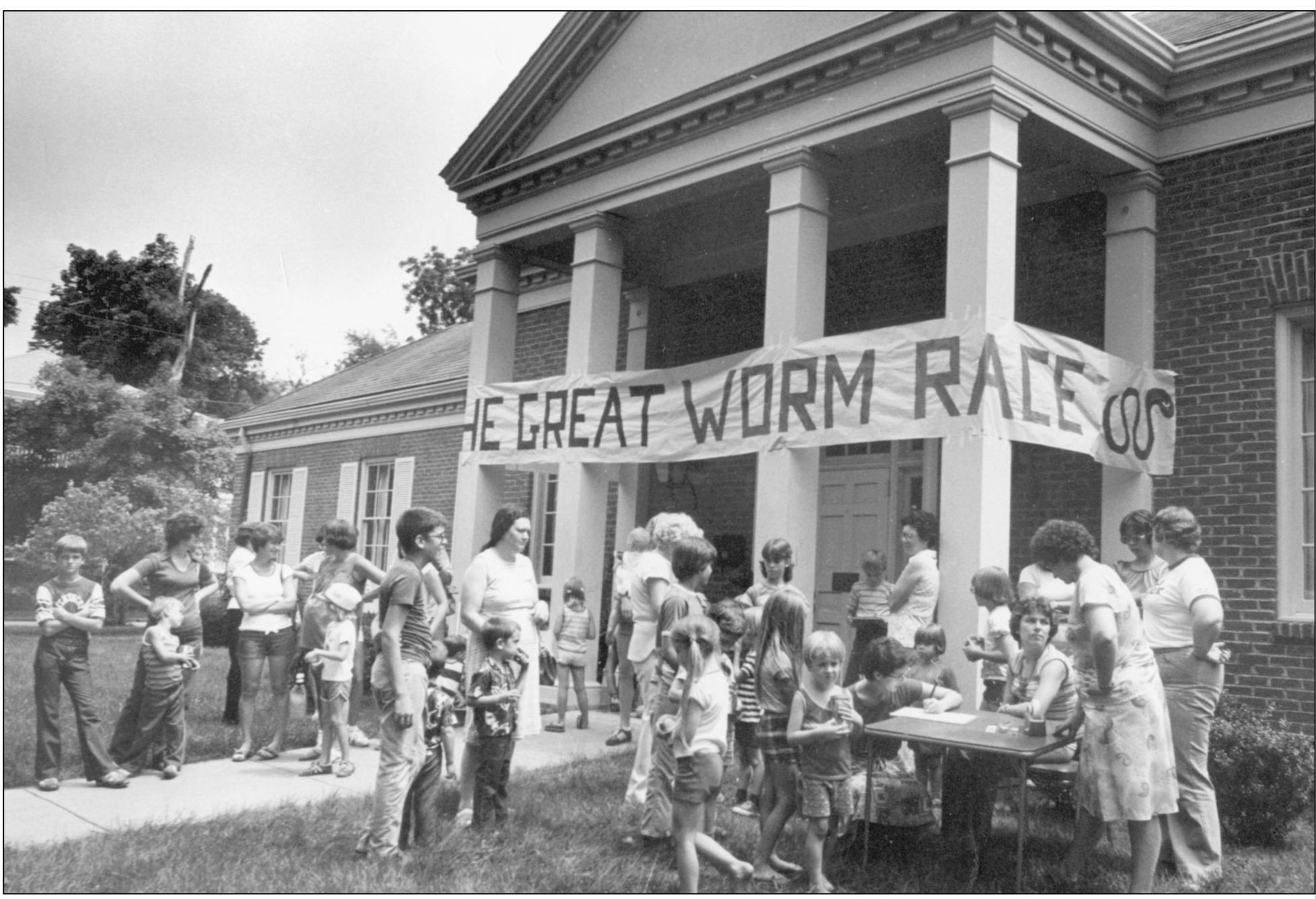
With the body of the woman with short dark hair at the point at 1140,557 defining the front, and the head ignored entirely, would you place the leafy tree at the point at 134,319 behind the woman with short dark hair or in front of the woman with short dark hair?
in front

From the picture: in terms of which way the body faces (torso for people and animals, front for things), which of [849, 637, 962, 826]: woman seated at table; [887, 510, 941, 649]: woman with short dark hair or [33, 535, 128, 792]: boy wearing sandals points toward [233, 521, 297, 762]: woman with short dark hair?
[887, 510, 941, 649]: woman with short dark hair

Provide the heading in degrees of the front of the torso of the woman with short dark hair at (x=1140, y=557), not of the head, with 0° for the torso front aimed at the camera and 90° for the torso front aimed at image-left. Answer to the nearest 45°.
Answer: approximately 45°

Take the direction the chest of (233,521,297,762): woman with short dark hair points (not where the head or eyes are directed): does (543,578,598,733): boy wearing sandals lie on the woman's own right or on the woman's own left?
on the woman's own left

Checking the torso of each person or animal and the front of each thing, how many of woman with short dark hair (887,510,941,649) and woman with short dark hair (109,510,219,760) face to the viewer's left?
1

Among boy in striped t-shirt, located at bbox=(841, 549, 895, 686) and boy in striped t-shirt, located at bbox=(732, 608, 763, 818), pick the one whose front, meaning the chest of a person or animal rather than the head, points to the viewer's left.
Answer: boy in striped t-shirt, located at bbox=(732, 608, 763, 818)

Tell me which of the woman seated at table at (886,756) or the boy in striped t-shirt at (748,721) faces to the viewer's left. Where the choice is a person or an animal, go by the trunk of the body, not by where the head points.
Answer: the boy in striped t-shirt

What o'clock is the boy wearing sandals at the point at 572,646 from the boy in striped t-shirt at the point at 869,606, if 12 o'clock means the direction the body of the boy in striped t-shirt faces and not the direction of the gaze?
The boy wearing sandals is roughly at 4 o'clock from the boy in striped t-shirt.

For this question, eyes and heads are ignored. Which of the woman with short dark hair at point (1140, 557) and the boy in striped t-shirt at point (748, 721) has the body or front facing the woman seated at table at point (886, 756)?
the woman with short dark hair

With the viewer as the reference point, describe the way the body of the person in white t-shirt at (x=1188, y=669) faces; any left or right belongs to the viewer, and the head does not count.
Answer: facing to the left of the viewer

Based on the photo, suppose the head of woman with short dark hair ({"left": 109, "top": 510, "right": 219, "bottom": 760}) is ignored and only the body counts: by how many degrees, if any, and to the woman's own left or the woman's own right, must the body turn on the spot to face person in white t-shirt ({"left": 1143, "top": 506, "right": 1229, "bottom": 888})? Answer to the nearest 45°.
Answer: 0° — they already face them
